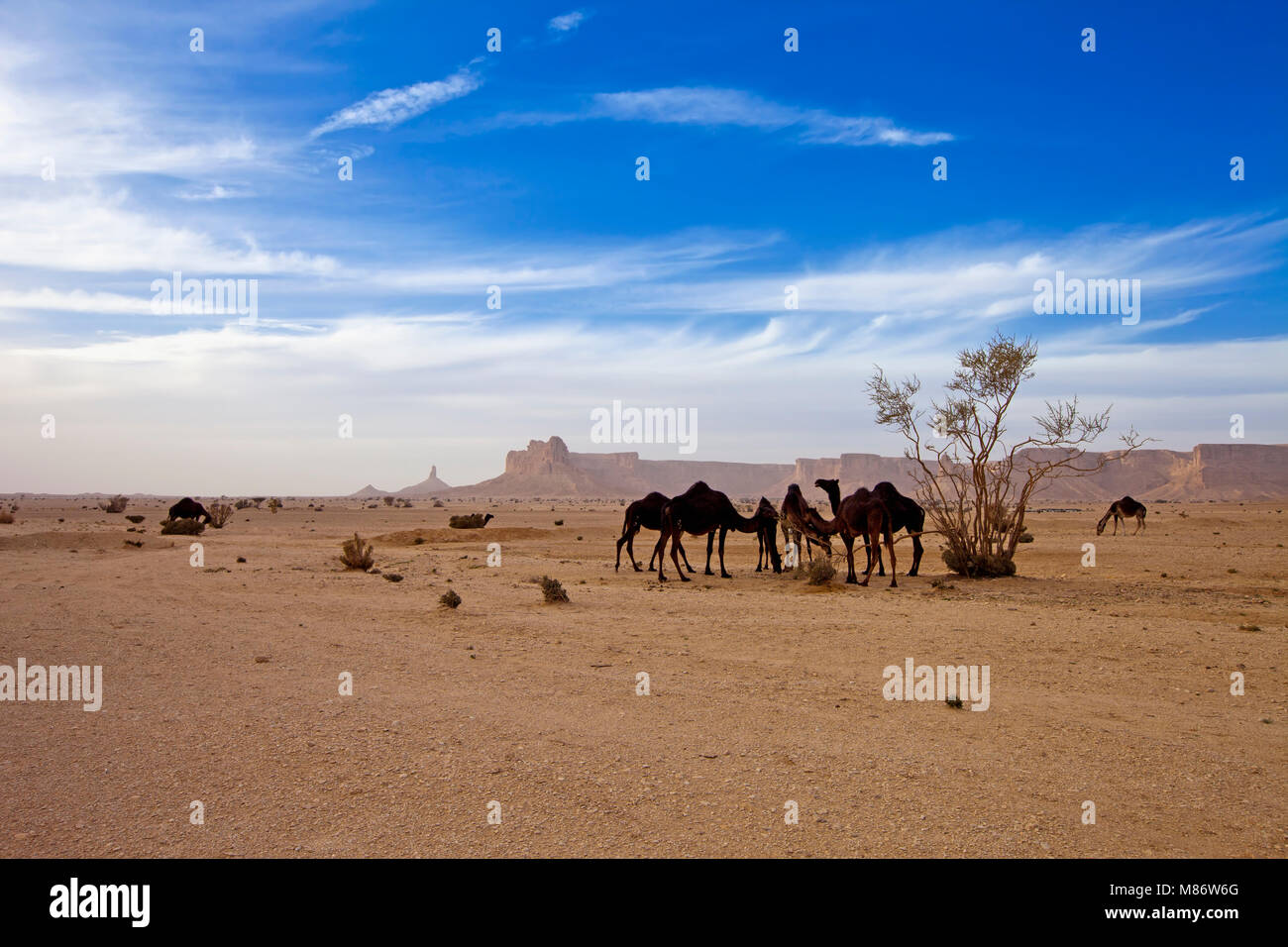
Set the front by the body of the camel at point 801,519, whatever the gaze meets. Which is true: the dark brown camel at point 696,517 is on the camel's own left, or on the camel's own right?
on the camel's own right

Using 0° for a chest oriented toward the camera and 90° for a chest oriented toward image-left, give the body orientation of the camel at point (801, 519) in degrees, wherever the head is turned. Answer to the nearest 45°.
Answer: approximately 315°

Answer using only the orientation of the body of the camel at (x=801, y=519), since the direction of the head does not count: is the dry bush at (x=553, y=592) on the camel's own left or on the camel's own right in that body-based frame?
on the camel's own right

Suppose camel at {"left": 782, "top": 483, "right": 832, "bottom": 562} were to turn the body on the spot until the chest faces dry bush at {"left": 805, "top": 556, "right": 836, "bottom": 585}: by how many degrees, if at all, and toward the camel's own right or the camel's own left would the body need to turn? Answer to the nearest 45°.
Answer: approximately 45° to the camel's own right

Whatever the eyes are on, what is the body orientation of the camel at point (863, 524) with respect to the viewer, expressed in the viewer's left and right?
facing away from the viewer and to the left of the viewer

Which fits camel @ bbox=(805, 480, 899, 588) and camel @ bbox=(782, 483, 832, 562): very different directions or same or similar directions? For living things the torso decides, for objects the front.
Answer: very different directions
